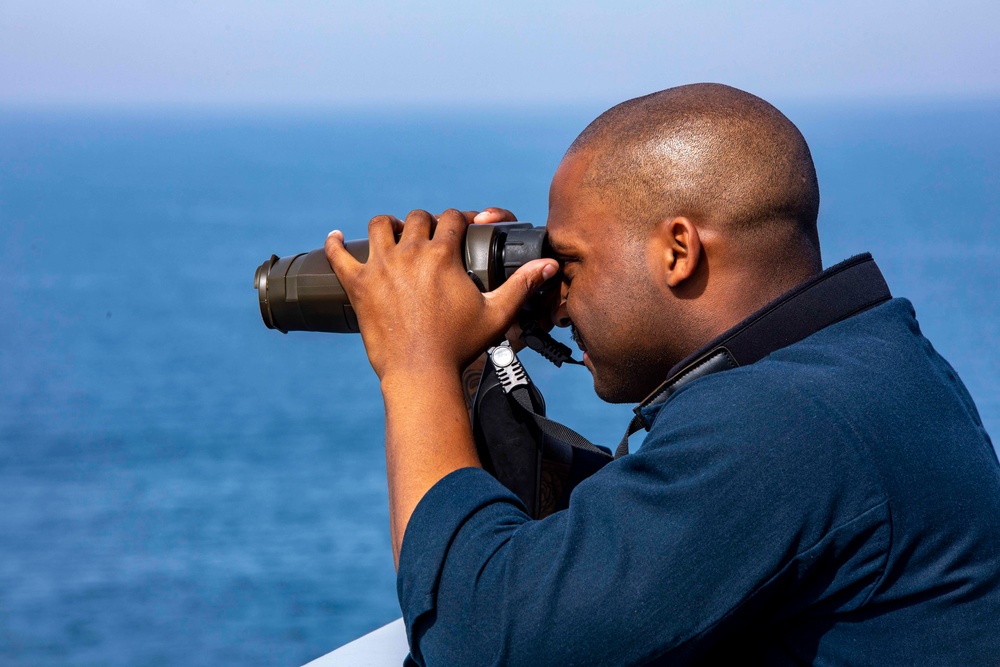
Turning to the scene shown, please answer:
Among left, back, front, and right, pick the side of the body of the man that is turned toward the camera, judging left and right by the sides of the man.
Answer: left

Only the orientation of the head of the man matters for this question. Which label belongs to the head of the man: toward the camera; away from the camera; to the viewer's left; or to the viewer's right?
to the viewer's left
